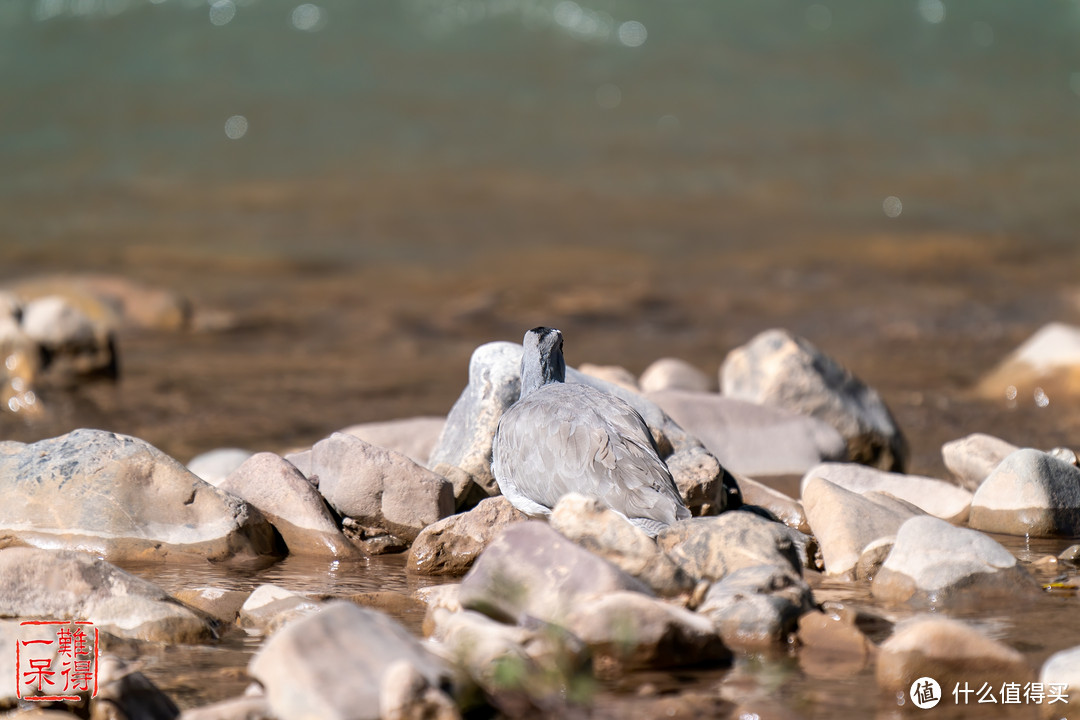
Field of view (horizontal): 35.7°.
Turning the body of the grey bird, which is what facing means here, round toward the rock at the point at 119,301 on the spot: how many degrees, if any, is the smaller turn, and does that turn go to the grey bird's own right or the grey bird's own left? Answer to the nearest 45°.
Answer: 0° — it already faces it

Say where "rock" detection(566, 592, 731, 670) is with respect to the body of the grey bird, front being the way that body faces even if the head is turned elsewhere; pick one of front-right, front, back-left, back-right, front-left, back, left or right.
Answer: back-left

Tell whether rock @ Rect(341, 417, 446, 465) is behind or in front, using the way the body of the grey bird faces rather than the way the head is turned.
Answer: in front

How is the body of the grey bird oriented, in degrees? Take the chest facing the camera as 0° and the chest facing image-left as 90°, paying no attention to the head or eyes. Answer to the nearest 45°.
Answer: approximately 135°

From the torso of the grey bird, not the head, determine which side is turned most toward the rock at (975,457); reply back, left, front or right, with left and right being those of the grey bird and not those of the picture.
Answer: right

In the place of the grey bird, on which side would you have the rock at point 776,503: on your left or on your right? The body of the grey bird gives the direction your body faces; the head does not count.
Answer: on your right

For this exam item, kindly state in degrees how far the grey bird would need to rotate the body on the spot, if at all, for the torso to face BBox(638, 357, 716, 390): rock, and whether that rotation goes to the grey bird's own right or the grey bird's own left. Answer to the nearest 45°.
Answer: approximately 45° to the grey bird's own right

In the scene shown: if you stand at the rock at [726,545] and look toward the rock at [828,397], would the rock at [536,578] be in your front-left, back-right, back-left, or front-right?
back-left

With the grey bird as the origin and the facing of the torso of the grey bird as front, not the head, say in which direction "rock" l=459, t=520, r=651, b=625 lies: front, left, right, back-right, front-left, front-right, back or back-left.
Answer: back-left

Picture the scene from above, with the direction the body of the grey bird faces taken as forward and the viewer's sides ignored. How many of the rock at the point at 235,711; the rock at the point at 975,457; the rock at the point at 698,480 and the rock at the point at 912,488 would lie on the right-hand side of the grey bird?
3

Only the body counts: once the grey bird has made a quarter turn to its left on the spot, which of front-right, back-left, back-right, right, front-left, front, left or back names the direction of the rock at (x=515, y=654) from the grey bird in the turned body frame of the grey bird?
front-left
